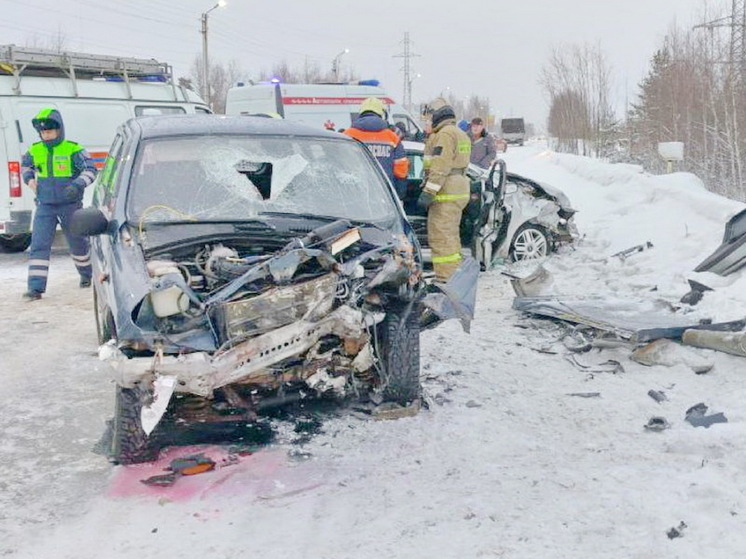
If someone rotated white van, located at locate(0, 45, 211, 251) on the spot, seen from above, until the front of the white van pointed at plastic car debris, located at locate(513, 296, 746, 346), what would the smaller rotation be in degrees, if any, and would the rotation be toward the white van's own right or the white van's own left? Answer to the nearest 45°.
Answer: approximately 90° to the white van's own right

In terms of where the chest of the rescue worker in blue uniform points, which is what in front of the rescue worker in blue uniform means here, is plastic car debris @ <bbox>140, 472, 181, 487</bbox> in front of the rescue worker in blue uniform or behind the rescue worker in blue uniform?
behind

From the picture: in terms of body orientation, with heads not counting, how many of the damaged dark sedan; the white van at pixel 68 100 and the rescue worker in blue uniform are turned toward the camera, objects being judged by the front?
1

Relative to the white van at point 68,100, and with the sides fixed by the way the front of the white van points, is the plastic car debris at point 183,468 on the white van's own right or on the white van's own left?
on the white van's own right

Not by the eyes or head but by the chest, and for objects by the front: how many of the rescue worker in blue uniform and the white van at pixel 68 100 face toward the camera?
0

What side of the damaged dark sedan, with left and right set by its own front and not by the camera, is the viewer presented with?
front

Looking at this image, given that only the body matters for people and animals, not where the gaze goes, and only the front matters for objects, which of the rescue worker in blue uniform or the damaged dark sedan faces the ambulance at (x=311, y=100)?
the rescue worker in blue uniform

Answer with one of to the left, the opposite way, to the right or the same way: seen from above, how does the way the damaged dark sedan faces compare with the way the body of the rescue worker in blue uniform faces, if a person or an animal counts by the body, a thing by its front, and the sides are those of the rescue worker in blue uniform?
the opposite way

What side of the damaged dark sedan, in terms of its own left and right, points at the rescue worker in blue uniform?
back

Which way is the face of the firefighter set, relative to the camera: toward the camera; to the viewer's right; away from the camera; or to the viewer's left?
to the viewer's left

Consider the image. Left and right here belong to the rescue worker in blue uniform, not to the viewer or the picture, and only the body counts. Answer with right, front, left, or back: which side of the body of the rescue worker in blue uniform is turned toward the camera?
back

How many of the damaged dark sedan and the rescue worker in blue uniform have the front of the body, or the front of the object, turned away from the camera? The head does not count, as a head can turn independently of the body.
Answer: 1

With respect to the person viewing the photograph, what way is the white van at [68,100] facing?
facing away from the viewer and to the right of the viewer

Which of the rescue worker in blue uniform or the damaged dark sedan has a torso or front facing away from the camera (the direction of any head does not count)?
the rescue worker in blue uniform

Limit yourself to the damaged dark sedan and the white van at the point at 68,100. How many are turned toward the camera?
1

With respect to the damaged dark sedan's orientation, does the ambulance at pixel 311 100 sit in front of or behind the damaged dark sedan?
behind
